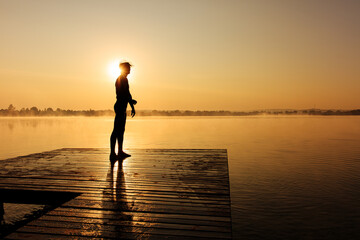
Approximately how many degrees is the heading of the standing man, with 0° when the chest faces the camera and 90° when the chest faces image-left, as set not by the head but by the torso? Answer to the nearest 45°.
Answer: approximately 270°
